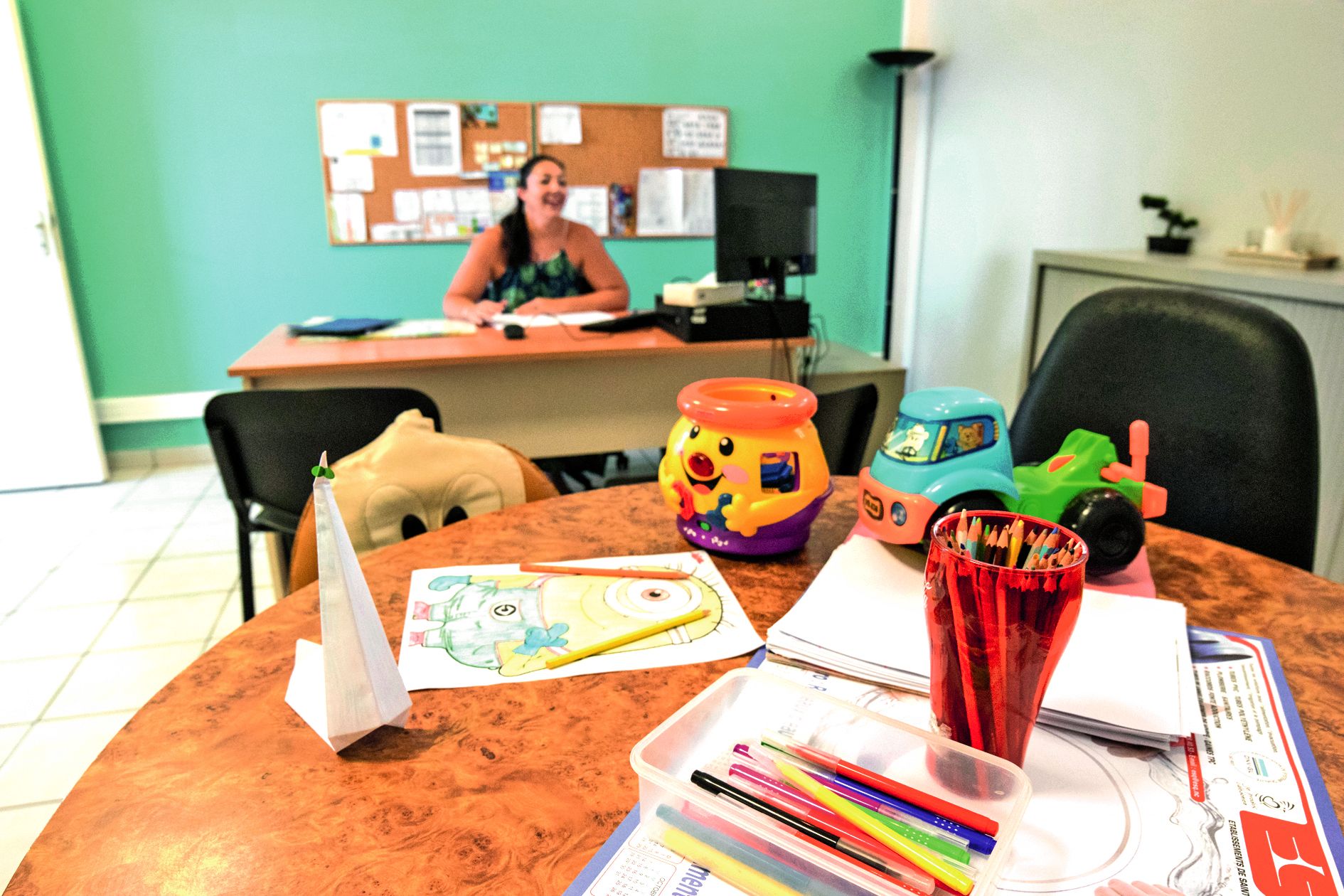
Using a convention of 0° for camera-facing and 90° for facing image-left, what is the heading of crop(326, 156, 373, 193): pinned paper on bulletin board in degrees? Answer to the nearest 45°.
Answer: approximately 0°

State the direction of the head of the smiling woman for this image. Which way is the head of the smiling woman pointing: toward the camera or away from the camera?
toward the camera

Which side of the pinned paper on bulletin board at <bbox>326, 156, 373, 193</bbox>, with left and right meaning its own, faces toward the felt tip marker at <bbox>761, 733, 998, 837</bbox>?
front

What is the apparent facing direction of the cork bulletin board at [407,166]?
toward the camera

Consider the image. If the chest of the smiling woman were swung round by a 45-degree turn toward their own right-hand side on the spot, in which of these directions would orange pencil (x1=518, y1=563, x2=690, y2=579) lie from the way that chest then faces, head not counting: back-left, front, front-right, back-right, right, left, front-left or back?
front-left

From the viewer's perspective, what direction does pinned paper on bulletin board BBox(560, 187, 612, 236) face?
toward the camera

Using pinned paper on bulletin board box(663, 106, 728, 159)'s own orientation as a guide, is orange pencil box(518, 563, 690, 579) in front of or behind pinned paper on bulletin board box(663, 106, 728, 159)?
in front

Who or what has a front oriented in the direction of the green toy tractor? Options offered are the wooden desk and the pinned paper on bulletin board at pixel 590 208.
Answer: the pinned paper on bulletin board

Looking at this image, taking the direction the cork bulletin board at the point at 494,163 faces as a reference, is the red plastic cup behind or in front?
in front

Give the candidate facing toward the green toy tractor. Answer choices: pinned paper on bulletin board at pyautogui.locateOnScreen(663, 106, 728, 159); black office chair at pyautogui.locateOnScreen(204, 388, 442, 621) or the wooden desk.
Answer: the pinned paper on bulletin board

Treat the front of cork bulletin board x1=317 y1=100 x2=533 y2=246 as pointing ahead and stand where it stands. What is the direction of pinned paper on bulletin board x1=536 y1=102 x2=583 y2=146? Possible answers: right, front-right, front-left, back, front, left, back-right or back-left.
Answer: left

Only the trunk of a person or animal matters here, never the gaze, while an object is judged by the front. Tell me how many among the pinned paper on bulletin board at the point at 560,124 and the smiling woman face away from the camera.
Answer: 0

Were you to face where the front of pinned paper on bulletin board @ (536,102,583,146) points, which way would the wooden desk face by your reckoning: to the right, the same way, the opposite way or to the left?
the opposite way

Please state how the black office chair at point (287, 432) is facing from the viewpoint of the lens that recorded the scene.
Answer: facing away from the viewer and to the right of the viewer

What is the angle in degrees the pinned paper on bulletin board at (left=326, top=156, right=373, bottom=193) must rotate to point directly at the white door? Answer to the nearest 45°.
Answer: approximately 90° to its right

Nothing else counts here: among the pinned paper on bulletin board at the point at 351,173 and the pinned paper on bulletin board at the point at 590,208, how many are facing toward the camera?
2

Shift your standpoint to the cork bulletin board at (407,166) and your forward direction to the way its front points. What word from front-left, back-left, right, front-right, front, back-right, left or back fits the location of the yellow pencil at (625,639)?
front

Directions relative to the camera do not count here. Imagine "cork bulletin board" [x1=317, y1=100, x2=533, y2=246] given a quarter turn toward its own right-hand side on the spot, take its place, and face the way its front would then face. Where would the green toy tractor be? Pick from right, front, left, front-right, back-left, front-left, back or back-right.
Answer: left

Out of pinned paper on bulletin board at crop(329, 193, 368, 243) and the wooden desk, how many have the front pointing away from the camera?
1
